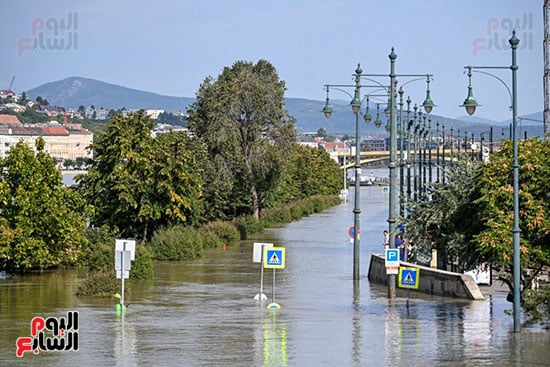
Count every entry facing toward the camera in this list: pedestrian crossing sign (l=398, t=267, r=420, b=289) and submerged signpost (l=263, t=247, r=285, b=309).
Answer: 2

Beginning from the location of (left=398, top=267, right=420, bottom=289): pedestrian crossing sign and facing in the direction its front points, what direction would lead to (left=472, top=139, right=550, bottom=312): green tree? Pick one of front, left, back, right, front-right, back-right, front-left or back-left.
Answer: front-left

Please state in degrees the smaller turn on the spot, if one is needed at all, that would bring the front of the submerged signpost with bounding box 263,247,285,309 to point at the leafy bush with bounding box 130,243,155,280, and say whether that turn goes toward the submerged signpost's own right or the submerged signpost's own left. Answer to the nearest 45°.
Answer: approximately 135° to the submerged signpost's own right

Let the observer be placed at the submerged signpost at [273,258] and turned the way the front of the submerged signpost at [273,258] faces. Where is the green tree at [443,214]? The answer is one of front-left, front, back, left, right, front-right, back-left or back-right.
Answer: back-left

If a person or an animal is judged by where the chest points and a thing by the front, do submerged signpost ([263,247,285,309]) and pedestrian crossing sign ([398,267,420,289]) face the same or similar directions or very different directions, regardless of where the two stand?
same or similar directions

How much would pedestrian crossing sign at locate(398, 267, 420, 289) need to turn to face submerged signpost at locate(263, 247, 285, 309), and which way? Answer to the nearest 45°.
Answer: approximately 45° to its right

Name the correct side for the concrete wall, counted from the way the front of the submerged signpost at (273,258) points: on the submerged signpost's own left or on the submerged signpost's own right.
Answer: on the submerged signpost's own left

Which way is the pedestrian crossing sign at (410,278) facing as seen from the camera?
toward the camera

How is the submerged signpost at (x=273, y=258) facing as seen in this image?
toward the camera
